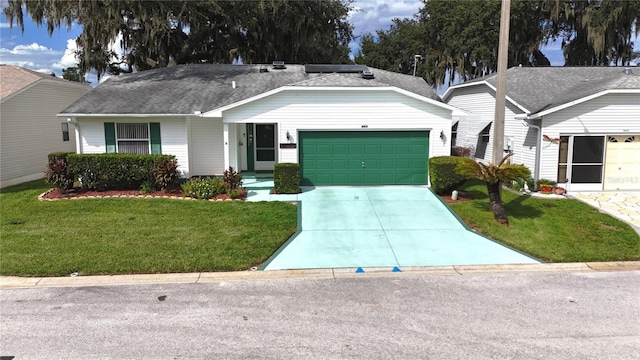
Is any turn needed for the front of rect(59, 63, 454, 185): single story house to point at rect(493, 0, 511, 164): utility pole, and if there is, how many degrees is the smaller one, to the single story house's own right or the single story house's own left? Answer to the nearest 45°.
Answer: approximately 45° to the single story house's own left

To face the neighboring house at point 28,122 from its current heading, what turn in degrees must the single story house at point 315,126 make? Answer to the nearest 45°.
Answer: approximately 90° to its right

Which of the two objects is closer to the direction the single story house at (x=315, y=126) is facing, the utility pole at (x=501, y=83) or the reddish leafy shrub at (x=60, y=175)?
the utility pole

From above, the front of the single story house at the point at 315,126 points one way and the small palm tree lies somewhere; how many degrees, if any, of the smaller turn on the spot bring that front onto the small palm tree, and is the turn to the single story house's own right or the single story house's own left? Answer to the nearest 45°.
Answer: approximately 45° to the single story house's own left

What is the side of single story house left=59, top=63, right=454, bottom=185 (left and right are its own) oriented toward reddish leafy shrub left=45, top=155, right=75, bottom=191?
right

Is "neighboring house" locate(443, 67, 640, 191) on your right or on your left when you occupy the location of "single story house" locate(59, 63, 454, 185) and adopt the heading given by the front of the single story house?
on your left

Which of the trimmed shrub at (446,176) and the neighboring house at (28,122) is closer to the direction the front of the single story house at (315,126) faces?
the trimmed shrub

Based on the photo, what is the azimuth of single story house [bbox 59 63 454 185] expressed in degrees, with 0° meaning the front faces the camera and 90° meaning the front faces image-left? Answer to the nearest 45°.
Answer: approximately 0°

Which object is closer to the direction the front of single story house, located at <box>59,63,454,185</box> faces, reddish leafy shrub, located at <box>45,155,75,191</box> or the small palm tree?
the small palm tree

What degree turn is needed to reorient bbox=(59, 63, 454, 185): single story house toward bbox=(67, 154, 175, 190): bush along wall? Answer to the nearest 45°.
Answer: approximately 90° to its right
